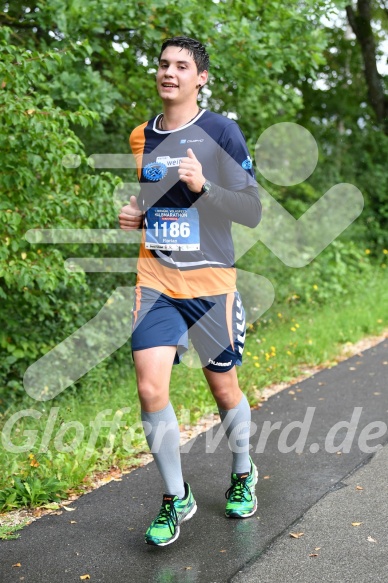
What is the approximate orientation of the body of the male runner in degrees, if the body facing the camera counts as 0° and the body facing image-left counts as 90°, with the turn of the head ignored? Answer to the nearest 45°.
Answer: approximately 45°

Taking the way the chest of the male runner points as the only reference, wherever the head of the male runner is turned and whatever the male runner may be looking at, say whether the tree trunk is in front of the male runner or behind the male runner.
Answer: behind
